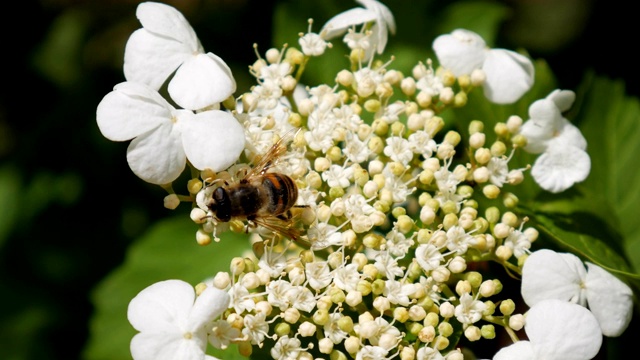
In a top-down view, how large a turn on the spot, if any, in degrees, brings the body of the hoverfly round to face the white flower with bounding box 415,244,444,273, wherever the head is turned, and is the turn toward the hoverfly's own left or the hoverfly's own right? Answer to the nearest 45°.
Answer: approximately 180°

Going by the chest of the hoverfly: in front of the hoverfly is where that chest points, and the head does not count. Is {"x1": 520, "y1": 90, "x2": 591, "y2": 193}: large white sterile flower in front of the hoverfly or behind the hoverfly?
behind

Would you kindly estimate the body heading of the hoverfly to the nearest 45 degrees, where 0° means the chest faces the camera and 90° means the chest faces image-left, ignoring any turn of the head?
approximately 90°

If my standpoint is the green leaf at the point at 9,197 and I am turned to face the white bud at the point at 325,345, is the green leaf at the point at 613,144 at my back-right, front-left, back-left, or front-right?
front-left

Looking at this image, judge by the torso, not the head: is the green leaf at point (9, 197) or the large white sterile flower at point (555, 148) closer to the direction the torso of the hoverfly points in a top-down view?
the green leaf

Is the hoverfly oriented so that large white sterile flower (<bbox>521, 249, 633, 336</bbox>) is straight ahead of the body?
no

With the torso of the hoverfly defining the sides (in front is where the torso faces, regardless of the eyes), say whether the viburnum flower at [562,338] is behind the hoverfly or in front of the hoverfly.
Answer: behind

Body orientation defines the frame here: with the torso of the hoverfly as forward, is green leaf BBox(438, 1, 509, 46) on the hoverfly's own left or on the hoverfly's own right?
on the hoverfly's own right

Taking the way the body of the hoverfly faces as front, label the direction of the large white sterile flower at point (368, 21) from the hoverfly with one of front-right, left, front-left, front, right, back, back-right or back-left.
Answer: back-right
